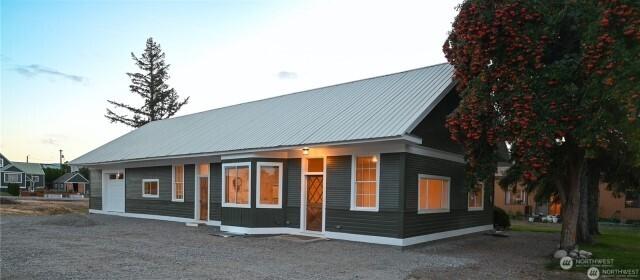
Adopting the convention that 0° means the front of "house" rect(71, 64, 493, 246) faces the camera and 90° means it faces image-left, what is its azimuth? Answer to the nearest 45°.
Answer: approximately 45°

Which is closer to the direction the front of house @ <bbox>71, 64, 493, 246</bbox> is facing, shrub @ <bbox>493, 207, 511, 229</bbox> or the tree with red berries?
the tree with red berries
